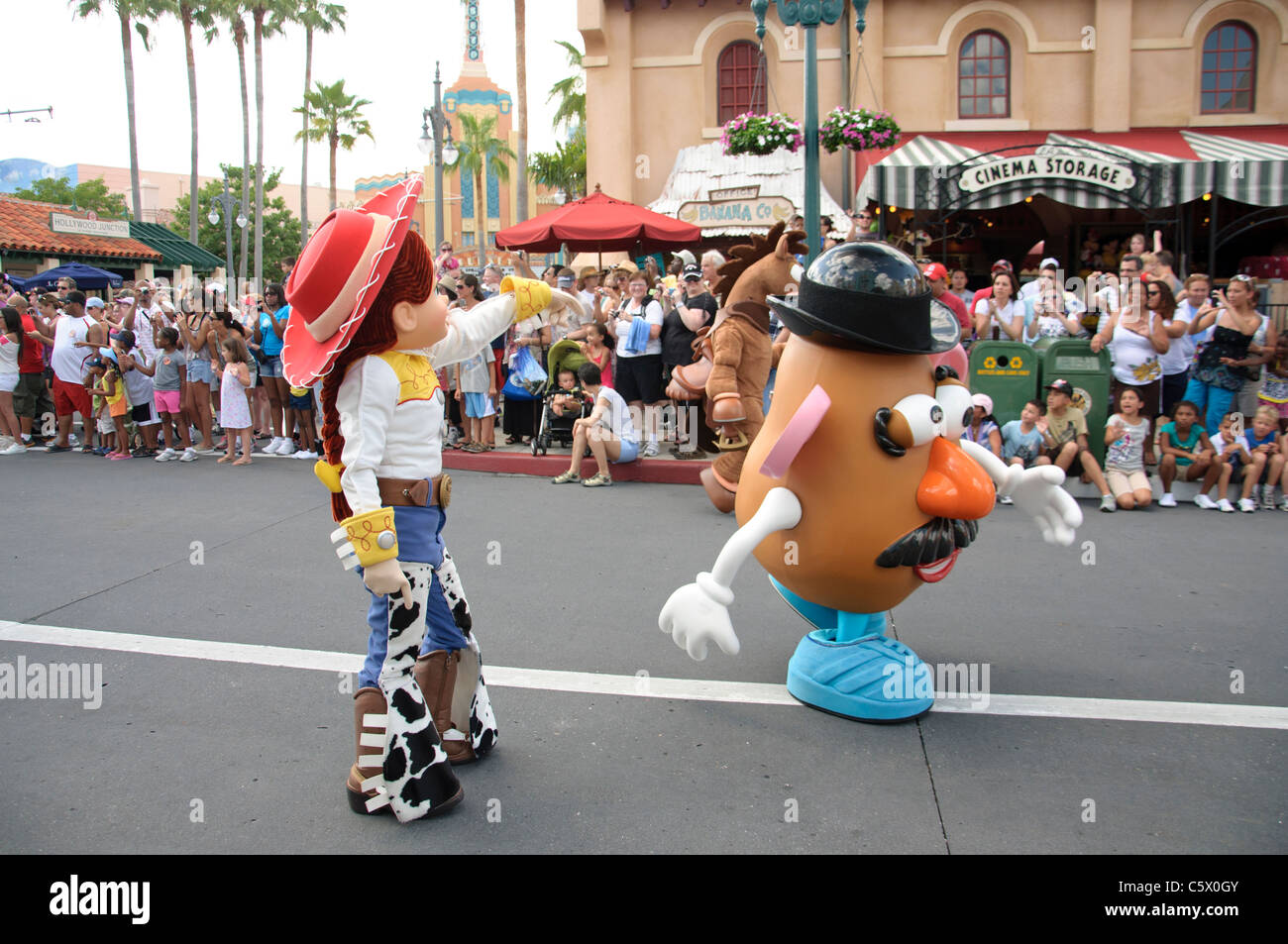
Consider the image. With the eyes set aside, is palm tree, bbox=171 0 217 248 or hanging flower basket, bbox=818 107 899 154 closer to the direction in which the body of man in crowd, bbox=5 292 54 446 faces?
the hanging flower basket

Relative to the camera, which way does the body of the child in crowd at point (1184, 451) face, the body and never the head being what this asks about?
toward the camera

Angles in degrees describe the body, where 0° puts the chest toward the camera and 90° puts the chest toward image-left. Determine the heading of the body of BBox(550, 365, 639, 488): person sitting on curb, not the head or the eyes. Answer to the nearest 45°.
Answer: approximately 90°

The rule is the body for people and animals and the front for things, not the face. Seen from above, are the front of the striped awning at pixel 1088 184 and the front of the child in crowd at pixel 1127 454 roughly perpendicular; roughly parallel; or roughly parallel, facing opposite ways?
roughly parallel

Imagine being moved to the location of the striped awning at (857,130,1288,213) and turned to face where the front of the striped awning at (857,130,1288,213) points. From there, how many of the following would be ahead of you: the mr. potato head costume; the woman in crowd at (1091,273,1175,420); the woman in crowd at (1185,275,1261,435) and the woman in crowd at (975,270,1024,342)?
4

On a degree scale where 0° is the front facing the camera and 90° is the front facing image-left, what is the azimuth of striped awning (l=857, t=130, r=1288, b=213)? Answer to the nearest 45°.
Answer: approximately 0°

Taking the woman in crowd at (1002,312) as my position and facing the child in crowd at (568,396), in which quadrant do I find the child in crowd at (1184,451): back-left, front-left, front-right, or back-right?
back-left

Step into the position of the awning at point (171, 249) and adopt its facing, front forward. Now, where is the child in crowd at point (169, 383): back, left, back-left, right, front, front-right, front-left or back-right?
front-right

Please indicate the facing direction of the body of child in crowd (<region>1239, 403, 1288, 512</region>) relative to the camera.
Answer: toward the camera

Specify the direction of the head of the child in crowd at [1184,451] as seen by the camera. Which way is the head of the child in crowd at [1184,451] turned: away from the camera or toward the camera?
toward the camera

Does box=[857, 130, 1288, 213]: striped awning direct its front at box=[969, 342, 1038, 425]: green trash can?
yes

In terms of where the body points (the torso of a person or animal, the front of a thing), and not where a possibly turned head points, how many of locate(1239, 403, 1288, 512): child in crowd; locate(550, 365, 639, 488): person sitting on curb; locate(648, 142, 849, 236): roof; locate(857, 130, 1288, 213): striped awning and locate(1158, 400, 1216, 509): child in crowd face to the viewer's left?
1

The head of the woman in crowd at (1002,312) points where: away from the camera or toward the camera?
toward the camera
